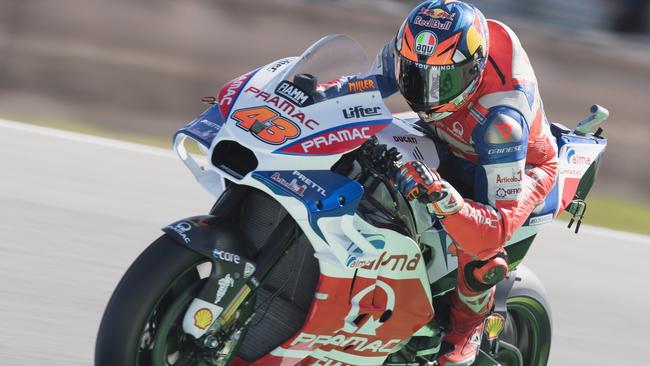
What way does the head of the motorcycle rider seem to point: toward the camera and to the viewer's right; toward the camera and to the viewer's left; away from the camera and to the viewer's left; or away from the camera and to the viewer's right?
toward the camera and to the viewer's left

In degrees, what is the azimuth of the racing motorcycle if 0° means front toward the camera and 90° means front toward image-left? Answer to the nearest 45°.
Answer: approximately 45°

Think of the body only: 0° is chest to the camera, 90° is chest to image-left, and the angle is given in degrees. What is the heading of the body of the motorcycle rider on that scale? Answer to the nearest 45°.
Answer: approximately 45°
